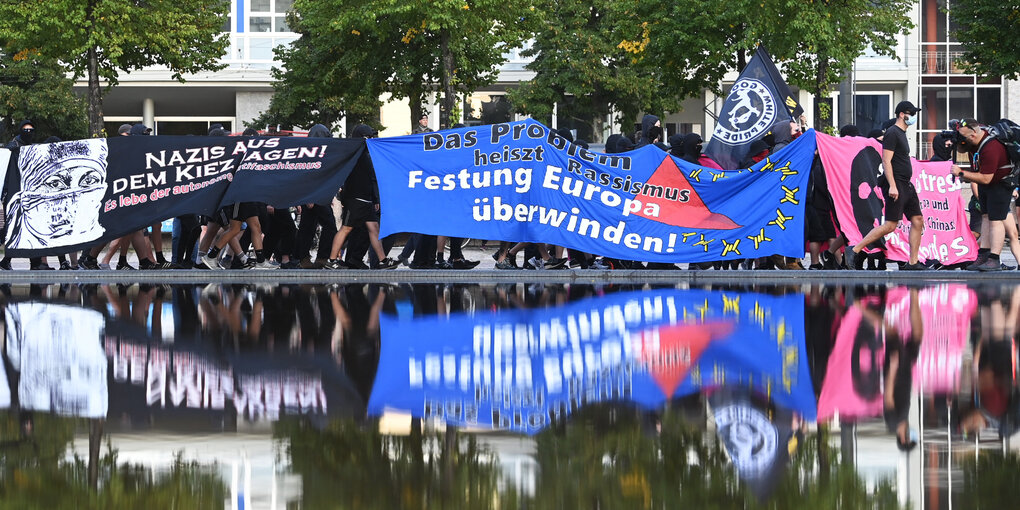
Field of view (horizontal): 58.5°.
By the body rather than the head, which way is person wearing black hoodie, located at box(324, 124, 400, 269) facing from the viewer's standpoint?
to the viewer's right

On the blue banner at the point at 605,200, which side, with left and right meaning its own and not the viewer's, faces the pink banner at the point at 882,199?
left

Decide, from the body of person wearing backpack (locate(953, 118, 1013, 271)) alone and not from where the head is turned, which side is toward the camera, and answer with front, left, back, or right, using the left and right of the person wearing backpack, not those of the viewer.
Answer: left

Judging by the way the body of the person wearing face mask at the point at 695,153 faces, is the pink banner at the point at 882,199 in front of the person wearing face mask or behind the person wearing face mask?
in front

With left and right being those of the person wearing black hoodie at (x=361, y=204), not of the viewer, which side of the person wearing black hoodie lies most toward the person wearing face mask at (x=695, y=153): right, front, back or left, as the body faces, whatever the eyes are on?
front

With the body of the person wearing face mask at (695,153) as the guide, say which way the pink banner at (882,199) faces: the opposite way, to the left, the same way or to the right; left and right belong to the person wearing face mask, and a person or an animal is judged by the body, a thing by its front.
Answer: to the right

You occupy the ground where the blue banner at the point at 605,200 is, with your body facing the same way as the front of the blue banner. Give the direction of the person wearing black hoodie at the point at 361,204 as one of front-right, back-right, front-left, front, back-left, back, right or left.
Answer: right

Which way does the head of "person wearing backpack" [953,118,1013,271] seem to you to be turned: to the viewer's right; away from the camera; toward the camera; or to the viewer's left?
to the viewer's left

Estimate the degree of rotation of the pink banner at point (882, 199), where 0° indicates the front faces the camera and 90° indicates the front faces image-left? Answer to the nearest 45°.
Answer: approximately 0°

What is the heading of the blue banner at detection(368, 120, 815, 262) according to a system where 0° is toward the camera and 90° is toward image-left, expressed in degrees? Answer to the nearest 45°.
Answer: approximately 0°
